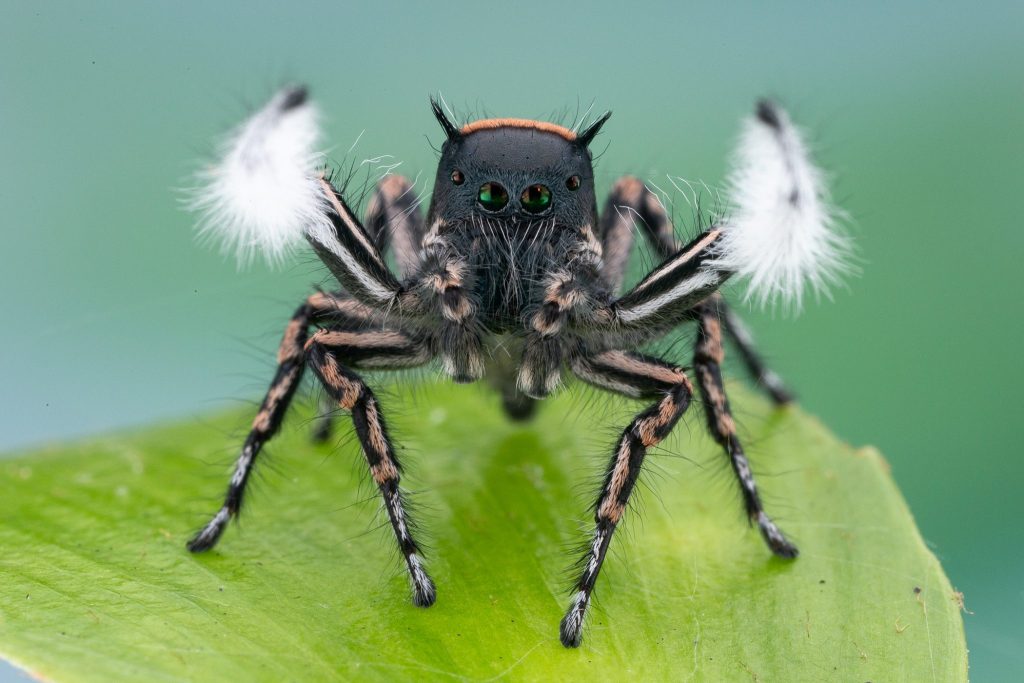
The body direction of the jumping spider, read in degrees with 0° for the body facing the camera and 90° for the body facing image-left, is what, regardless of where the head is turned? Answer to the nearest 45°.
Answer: approximately 0°
